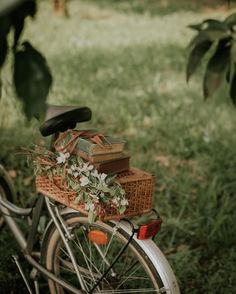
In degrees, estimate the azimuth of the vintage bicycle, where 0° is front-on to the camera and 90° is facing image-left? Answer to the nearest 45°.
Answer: approximately 135°

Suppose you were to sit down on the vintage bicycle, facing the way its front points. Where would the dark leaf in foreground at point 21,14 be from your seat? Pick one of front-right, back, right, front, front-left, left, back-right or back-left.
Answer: back-left

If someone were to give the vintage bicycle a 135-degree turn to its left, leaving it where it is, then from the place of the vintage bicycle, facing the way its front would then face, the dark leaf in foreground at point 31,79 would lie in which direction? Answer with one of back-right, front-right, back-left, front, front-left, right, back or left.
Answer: front

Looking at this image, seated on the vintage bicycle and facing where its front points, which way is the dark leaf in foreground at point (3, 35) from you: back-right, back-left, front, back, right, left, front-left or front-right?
back-left
